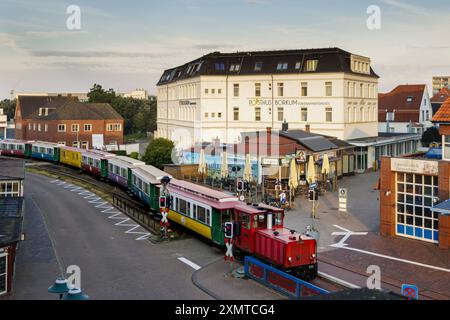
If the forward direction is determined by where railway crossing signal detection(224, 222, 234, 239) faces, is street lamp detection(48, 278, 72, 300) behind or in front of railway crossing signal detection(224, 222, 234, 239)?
in front

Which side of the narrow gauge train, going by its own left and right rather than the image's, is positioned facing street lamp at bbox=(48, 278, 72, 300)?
right

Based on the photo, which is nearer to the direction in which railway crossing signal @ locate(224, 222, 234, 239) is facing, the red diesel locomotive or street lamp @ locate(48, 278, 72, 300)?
the street lamp

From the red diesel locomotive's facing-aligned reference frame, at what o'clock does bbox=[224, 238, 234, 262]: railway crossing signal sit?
The railway crossing signal is roughly at 5 o'clock from the red diesel locomotive.

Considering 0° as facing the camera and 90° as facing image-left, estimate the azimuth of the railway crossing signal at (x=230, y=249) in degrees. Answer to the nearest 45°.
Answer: approximately 0°

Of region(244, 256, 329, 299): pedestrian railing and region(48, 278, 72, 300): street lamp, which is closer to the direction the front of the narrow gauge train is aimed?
the pedestrian railing

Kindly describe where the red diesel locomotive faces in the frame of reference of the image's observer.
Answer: facing the viewer and to the right of the viewer

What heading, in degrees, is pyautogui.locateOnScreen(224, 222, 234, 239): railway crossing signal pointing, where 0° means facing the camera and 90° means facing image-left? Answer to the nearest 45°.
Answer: approximately 0°

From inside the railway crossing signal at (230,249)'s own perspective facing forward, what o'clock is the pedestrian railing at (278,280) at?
The pedestrian railing is roughly at 11 o'clock from the railway crossing signal.
